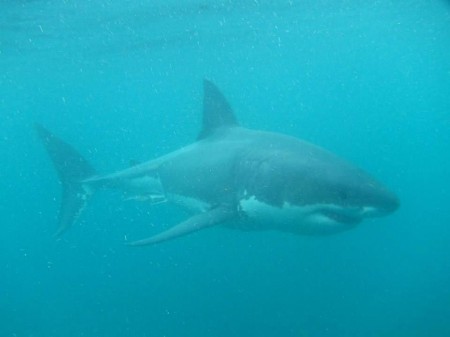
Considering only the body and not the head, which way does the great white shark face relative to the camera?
to the viewer's right
